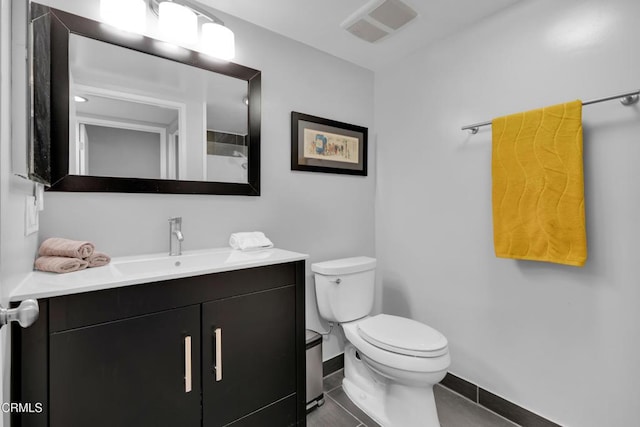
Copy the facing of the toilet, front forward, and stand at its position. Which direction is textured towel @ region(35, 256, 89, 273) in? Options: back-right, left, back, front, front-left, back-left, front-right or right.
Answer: right

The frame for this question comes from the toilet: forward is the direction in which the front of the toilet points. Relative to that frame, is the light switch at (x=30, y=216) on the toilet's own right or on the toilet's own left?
on the toilet's own right

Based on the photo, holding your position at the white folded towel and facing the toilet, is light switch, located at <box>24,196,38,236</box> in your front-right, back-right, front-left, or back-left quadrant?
back-right

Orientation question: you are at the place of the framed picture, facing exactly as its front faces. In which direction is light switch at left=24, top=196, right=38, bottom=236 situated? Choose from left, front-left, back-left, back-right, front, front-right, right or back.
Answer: right

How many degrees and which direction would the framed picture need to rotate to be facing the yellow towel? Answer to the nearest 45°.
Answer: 0° — it already faces it

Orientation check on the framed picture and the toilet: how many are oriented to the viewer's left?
0

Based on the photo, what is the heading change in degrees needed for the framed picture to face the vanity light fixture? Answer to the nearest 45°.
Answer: approximately 90° to its right

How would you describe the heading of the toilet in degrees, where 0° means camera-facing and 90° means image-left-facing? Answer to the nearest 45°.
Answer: approximately 315°

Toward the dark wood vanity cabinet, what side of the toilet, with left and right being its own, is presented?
right

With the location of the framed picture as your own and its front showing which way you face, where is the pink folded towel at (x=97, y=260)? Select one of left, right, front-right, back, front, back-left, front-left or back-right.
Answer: right
